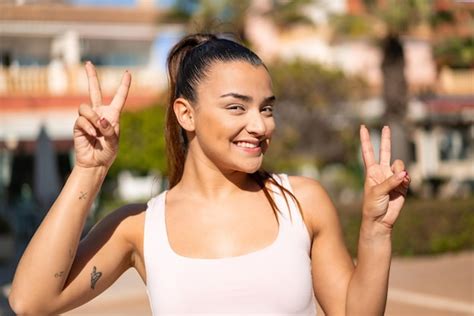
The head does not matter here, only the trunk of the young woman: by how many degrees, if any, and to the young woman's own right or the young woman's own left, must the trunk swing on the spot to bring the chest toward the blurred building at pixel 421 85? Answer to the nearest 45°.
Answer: approximately 180°

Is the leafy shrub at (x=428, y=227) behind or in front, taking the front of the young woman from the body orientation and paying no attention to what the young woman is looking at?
behind

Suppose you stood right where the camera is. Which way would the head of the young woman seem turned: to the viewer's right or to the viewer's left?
to the viewer's right

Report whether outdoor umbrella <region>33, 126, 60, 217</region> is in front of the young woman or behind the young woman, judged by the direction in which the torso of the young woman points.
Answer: behind

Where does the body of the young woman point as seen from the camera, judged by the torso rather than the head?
toward the camera

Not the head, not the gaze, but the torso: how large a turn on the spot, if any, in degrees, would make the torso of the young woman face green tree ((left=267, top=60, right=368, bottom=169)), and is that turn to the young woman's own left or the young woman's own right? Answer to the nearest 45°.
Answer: approximately 180°

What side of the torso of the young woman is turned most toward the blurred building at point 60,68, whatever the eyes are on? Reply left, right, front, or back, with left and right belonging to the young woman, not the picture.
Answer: back

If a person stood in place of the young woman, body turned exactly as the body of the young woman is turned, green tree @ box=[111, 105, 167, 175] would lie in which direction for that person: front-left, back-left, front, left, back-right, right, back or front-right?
back

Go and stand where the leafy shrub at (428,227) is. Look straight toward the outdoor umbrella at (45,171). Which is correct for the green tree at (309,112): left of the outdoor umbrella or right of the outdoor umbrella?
right

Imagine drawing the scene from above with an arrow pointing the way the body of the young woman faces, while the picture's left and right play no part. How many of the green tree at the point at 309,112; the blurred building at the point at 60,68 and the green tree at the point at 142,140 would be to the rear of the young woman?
3
